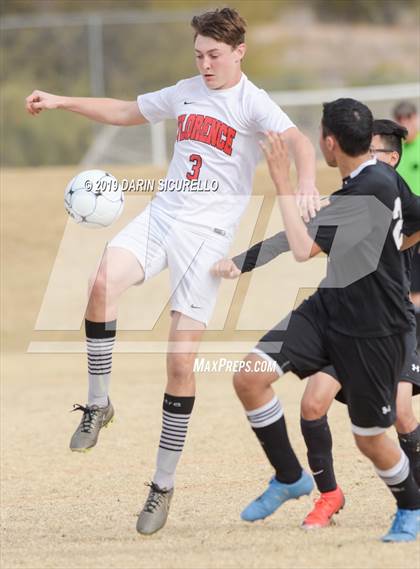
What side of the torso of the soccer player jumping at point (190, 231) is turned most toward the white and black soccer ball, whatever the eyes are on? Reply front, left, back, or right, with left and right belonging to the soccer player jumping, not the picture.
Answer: right

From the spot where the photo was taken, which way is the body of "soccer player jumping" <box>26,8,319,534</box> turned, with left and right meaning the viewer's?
facing the viewer and to the left of the viewer

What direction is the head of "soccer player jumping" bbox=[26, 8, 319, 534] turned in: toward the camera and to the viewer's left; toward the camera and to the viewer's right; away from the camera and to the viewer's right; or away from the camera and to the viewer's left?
toward the camera and to the viewer's left
